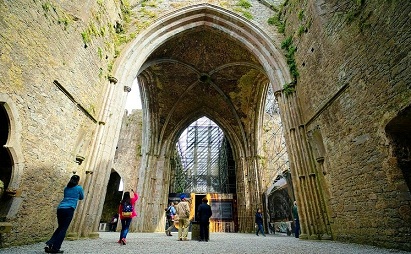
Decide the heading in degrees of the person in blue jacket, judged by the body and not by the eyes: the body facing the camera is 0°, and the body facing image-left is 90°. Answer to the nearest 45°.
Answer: approximately 225°
